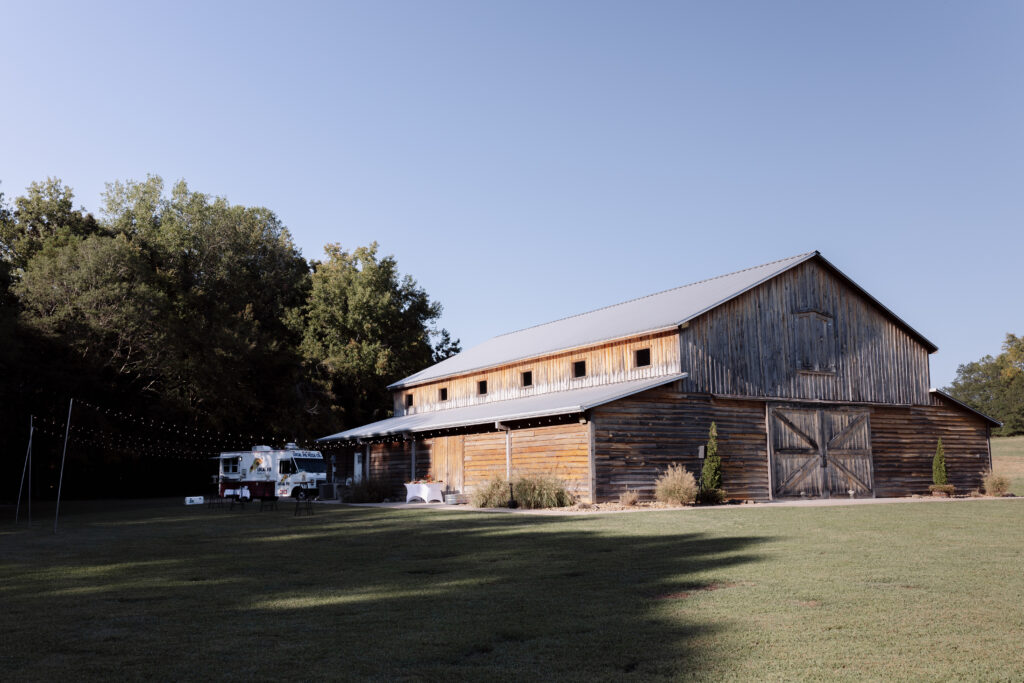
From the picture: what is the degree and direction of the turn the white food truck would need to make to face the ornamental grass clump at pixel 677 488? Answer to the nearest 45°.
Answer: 0° — it already faces it

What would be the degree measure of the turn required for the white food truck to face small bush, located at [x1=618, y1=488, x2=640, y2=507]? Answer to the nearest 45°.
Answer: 0° — it already faces it

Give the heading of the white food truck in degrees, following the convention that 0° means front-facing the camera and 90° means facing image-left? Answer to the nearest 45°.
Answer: approximately 315°

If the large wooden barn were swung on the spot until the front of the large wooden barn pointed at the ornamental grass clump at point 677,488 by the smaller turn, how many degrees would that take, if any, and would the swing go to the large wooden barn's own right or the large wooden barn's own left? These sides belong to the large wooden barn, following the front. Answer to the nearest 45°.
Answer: approximately 45° to the large wooden barn's own right

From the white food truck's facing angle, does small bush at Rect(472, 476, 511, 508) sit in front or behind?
in front

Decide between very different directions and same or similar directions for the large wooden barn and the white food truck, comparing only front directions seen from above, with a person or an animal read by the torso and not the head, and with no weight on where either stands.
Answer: same or similar directions

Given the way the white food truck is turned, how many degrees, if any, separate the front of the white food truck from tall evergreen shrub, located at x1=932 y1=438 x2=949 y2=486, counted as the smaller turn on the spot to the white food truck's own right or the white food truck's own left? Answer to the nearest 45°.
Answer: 0° — it already faces it

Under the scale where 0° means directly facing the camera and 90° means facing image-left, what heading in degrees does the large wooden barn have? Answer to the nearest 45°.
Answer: approximately 315°

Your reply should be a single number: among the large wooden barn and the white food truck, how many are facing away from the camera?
0
